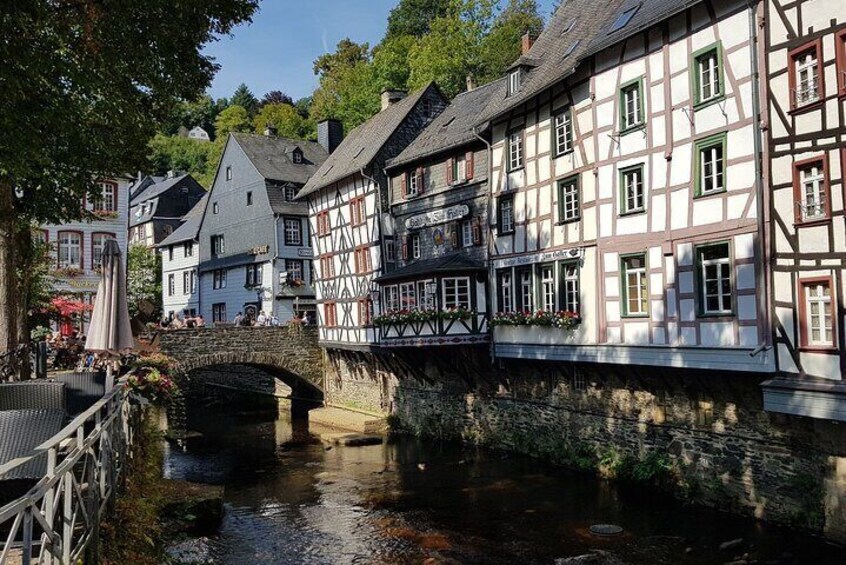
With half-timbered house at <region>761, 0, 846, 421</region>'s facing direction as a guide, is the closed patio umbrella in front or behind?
in front

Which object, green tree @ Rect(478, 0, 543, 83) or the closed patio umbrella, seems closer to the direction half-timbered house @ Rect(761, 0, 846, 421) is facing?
the closed patio umbrella

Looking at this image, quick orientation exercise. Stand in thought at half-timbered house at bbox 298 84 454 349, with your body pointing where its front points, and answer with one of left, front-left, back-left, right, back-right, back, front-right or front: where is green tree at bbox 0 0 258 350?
front-left

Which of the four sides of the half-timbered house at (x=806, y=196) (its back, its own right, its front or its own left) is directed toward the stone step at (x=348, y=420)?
right

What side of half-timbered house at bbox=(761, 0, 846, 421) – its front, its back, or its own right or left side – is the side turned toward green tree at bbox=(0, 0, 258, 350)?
front

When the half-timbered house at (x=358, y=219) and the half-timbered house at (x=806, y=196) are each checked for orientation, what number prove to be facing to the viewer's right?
0

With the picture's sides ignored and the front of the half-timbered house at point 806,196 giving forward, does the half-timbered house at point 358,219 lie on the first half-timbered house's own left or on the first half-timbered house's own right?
on the first half-timbered house's own right

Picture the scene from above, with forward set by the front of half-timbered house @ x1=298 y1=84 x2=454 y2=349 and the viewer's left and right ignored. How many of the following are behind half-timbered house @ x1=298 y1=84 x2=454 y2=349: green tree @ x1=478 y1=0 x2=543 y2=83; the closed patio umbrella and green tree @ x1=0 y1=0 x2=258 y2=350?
1

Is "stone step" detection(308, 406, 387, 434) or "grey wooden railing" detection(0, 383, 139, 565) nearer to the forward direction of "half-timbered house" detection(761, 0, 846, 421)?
the grey wooden railing

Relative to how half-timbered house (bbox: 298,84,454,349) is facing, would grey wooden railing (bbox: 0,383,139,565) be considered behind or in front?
in front

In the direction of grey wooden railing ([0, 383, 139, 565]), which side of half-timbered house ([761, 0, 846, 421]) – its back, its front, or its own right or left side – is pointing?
front

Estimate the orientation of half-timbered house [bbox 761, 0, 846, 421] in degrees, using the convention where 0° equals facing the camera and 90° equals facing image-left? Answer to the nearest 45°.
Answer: approximately 45°

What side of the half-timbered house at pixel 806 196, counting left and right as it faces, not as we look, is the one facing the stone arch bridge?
right

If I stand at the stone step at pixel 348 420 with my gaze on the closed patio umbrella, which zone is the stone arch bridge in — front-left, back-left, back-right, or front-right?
back-right
